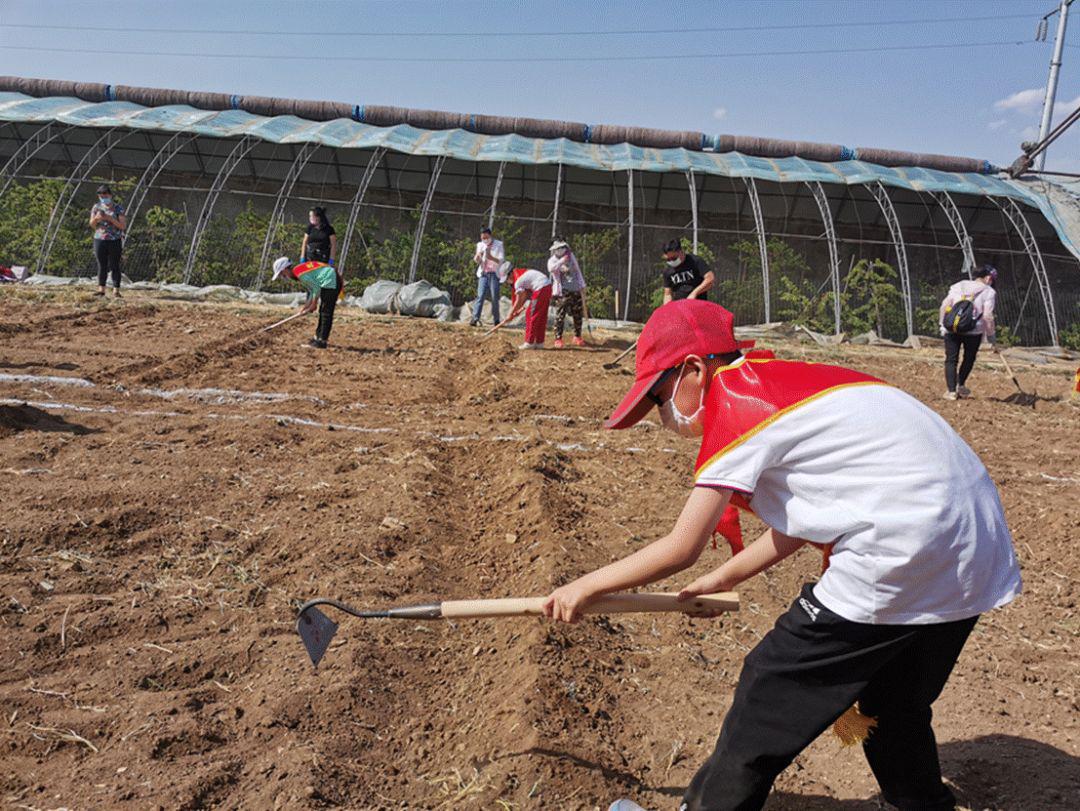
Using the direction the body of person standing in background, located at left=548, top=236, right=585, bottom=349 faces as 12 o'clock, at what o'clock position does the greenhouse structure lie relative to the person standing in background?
The greenhouse structure is roughly at 6 o'clock from the person standing in background.

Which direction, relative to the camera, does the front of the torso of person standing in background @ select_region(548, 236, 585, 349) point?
toward the camera

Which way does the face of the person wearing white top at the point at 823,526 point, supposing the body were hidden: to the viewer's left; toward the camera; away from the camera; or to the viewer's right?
to the viewer's left

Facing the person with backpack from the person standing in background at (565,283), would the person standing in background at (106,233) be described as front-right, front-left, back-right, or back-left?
back-right

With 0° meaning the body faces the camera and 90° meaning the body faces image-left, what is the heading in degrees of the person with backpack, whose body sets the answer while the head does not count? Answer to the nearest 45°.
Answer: approximately 225°

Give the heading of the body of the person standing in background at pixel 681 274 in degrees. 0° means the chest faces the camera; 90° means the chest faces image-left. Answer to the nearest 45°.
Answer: approximately 45°

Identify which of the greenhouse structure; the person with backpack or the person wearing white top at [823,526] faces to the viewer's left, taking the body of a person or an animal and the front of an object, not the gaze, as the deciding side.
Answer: the person wearing white top

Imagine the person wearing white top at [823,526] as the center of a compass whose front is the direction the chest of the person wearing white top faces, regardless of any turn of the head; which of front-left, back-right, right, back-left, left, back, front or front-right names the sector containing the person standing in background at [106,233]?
front-right

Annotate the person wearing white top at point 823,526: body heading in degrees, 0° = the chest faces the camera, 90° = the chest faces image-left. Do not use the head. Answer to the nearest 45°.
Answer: approximately 90°

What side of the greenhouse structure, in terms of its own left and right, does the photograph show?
front
